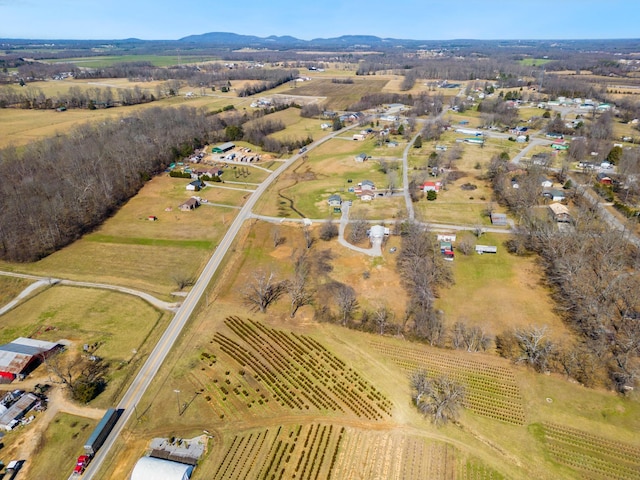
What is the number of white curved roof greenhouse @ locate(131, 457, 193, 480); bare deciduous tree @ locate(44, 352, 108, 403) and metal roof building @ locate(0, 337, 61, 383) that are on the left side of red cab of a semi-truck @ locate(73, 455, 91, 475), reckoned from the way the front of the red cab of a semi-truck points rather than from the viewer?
1

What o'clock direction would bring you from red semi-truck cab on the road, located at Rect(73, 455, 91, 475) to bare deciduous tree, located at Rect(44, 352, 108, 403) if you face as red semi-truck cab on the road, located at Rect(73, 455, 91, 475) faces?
The bare deciduous tree is roughly at 5 o'clock from the red semi-truck cab on the road.

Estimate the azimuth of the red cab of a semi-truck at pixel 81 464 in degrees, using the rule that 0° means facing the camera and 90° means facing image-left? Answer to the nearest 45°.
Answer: approximately 45°

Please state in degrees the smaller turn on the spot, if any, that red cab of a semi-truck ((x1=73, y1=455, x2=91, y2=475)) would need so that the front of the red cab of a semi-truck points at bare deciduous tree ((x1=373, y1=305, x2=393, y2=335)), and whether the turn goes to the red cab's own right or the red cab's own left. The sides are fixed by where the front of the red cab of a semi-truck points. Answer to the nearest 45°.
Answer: approximately 135° to the red cab's own left

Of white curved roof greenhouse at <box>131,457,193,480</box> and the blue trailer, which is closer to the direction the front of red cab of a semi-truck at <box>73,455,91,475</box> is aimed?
the white curved roof greenhouse

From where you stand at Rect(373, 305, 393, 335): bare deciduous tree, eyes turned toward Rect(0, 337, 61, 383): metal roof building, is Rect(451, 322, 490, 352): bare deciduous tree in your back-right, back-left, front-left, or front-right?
back-left

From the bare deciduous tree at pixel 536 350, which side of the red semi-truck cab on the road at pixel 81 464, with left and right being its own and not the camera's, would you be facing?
left

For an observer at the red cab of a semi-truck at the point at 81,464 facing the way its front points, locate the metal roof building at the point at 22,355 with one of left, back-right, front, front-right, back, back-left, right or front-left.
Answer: back-right

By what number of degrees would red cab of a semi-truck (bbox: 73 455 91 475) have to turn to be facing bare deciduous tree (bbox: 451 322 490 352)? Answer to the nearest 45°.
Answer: approximately 135° to its left

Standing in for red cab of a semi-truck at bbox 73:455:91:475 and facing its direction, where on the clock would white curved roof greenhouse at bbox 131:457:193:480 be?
The white curved roof greenhouse is roughly at 9 o'clock from the red cab of a semi-truck.
